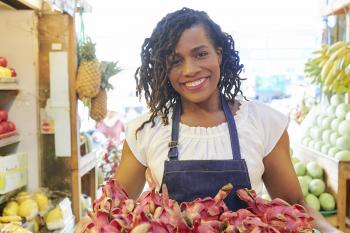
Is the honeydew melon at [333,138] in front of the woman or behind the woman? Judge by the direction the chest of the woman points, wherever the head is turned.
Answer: behind

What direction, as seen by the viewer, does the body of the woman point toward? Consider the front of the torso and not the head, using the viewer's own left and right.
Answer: facing the viewer

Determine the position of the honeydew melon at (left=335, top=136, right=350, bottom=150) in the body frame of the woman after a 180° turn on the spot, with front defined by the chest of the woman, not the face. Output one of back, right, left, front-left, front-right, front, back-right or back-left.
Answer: front-right

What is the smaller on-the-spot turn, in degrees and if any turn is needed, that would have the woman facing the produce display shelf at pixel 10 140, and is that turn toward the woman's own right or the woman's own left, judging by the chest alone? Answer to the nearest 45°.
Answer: approximately 135° to the woman's own right

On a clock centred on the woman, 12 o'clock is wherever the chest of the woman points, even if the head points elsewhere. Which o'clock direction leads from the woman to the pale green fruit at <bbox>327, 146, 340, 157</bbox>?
The pale green fruit is roughly at 7 o'clock from the woman.

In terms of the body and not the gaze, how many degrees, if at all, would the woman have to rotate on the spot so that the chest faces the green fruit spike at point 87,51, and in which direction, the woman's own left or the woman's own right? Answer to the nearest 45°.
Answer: approximately 135° to the woman's own right

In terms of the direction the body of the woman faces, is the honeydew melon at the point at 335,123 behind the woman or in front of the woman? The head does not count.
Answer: behind

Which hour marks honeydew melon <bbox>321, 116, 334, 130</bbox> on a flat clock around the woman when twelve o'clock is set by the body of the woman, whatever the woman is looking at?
The honeydew melon is roughly at 7 o'clock from the woman.

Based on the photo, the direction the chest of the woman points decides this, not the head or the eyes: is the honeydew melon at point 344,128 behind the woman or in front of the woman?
behind

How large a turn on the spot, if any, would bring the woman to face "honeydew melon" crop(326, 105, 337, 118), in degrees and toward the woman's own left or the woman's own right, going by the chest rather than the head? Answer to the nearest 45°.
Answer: approximately 135° to the woman's own left

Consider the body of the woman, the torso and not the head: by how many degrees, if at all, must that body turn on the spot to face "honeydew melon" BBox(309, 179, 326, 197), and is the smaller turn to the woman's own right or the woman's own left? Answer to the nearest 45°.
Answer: approximately 135° to the woman's own left

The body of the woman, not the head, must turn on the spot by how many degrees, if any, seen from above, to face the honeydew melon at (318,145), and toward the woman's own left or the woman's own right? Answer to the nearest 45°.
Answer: approximately 135° to the woman's own left

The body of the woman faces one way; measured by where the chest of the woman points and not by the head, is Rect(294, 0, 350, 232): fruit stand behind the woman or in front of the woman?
behind

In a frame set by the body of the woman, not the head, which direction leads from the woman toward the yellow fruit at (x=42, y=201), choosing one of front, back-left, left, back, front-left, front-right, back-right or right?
back-right
